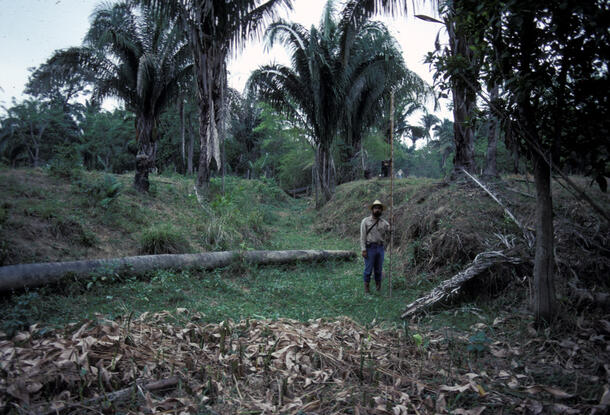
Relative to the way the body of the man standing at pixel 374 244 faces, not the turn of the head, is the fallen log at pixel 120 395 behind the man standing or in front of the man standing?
in front

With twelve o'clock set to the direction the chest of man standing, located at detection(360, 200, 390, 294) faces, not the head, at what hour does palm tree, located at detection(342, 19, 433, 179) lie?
The palm tree is roughly at 6 o'clock from the man standing.

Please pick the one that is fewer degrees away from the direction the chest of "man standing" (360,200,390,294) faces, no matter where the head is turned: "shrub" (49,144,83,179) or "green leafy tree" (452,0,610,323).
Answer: the green leafy tree

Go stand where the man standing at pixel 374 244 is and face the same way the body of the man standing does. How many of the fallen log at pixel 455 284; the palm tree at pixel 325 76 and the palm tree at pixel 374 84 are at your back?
2

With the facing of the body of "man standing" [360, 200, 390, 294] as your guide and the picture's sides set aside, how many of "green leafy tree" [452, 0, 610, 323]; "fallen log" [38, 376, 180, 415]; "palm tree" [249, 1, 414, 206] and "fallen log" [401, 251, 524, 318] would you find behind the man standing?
1

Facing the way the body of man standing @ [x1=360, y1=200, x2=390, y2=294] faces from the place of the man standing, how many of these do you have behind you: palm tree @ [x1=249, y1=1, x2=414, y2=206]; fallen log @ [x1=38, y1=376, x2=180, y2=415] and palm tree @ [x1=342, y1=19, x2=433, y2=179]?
2

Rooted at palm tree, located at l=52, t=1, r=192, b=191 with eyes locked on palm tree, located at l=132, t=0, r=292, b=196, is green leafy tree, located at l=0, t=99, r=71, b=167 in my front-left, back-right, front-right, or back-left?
back-left

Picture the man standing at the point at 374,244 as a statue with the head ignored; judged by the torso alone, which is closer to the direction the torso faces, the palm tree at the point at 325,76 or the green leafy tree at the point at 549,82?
the green leafy tree

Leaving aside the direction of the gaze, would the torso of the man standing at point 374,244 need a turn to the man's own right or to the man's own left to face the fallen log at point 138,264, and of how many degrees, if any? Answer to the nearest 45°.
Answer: approximately 90° to the man's own right

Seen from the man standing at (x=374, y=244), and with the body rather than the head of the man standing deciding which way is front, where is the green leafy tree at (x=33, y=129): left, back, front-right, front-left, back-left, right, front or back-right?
back-right

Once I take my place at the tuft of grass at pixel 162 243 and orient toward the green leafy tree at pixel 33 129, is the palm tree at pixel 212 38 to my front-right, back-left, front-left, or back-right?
front-right

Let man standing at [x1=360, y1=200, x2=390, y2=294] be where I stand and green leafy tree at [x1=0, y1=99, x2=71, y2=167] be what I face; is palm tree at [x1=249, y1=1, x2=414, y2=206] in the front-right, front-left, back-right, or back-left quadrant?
front-right
